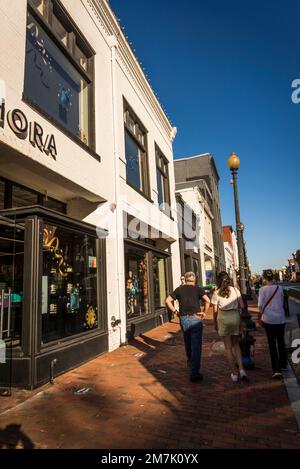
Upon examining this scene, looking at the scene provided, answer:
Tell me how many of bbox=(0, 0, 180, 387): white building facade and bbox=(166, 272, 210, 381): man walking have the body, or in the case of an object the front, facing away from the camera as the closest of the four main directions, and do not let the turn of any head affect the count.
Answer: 1

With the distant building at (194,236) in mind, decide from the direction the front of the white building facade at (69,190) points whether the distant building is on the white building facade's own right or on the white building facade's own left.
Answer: on the white building facade's own left

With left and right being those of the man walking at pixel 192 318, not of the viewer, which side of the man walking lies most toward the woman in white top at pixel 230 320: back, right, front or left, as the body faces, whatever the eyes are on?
right

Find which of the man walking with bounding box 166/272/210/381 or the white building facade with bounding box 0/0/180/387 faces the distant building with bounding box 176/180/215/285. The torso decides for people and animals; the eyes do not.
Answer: the man walking

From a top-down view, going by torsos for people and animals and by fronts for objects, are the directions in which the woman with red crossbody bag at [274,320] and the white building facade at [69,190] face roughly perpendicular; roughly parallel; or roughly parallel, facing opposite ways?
roughly perpendicular

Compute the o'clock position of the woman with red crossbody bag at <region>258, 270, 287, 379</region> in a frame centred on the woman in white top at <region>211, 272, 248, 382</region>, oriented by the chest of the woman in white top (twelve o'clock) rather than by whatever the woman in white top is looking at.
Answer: The woman with red crossbody bag is roughly at 2 o'clock from the woman in white top.

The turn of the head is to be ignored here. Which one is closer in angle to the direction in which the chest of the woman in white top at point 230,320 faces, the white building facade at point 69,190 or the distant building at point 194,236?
the distant building

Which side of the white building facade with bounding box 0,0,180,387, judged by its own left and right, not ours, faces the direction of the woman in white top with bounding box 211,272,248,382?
front

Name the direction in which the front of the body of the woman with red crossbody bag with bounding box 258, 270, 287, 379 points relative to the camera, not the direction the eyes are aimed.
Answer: away from the camera

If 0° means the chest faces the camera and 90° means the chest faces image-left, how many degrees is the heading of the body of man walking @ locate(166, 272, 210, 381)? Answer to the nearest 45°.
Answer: approximately 180°

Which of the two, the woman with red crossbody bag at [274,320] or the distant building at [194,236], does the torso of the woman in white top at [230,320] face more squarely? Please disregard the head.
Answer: the distant building

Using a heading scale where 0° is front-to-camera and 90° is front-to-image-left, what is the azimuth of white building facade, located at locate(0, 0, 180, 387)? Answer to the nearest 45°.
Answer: approximately 315°

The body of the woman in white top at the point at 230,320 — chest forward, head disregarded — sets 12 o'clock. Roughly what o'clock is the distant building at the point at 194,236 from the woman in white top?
The distant building is roughly at 12 o'clock from the woman in white top.

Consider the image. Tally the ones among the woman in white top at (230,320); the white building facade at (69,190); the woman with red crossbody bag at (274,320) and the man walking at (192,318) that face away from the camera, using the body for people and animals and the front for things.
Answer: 3

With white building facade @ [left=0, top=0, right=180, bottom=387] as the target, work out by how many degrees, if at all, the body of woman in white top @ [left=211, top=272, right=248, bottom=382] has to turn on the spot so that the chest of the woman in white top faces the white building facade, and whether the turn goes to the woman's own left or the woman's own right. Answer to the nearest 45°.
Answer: approximately 90° to the woman's own left

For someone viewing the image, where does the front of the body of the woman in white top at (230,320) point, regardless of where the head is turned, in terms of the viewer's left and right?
facing away from the viewer
